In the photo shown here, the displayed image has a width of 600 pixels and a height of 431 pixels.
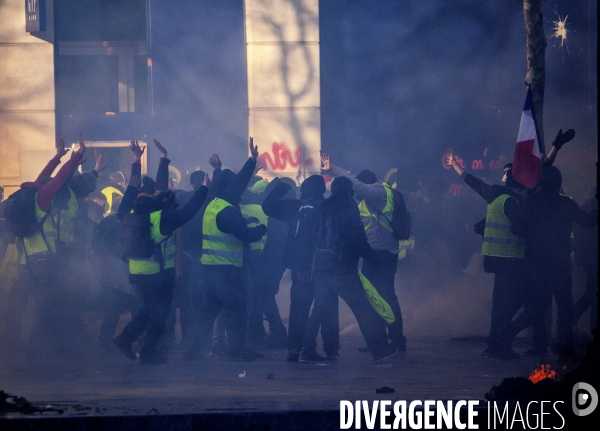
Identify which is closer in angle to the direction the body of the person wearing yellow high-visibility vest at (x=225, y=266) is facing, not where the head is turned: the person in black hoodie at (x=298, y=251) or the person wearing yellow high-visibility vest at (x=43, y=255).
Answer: the person in black hoodie

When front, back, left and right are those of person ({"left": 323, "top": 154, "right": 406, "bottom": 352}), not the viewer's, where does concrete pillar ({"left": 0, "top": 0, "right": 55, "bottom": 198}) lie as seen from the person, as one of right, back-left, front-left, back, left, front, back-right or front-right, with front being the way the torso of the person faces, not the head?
front

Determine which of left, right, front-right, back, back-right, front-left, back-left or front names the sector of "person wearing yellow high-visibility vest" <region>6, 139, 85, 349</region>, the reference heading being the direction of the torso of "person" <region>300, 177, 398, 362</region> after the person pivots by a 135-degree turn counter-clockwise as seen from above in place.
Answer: front

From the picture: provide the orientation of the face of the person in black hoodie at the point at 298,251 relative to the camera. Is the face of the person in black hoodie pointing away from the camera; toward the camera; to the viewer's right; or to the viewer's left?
away from the camera

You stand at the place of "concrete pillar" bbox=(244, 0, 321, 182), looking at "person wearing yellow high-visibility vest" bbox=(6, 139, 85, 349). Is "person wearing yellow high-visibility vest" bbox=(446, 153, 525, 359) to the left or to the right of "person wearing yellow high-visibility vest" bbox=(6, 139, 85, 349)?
left

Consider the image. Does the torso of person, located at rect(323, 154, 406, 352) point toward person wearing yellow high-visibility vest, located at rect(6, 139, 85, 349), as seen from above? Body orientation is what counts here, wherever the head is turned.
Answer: no

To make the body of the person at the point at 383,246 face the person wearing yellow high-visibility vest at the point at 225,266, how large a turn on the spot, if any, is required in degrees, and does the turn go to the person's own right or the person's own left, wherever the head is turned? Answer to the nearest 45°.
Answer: approximately 90° to the person's own left

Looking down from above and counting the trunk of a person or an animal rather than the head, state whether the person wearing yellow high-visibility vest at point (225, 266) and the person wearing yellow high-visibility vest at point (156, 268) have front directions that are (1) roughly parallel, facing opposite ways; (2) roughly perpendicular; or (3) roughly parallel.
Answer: roughly parallel

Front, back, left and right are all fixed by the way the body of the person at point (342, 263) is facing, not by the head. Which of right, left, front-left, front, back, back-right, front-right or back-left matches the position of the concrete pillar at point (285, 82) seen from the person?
front-left

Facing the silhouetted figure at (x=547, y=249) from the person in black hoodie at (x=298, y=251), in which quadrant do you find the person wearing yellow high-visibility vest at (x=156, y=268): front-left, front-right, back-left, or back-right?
back-right

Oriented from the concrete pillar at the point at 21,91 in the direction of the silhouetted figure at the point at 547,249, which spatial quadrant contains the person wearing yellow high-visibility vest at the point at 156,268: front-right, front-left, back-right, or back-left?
front-right

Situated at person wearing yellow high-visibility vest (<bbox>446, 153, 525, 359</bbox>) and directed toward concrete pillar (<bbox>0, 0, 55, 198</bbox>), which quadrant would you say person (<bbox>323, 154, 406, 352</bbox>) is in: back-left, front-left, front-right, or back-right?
front-left
